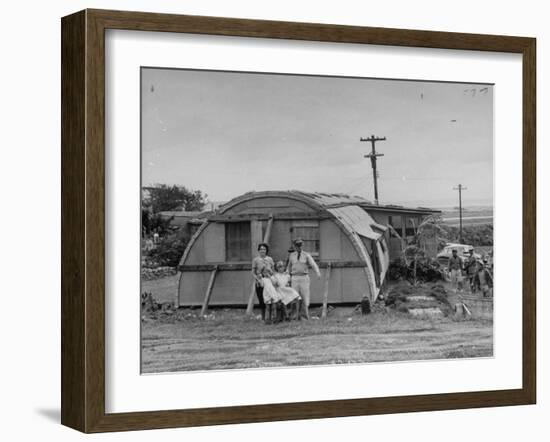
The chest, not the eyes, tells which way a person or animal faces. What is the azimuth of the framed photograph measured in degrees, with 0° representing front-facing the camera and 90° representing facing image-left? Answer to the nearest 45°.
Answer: approximately 315°
